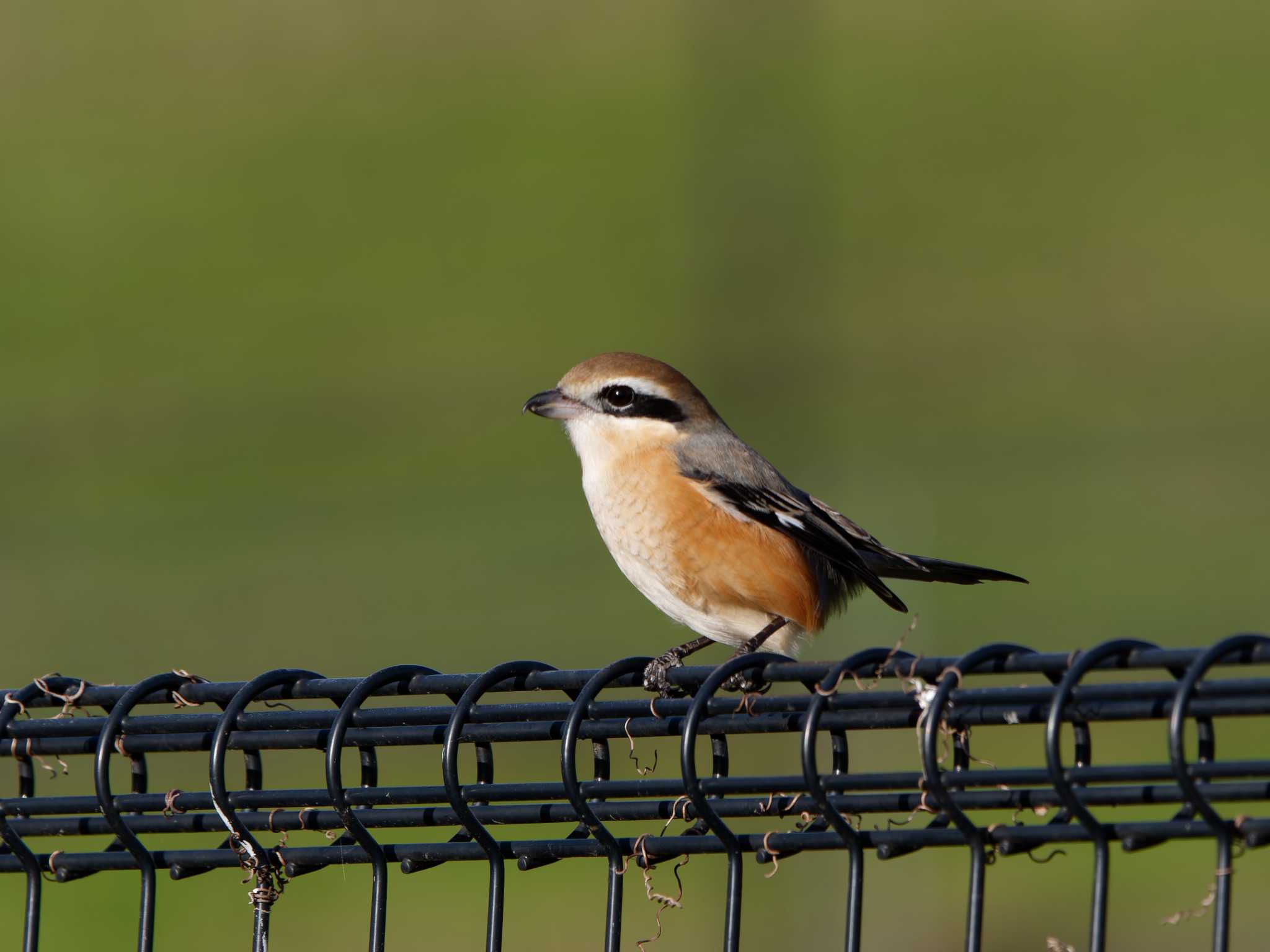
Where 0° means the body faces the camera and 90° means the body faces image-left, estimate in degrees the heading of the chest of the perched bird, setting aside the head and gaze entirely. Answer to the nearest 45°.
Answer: approximately 90°
